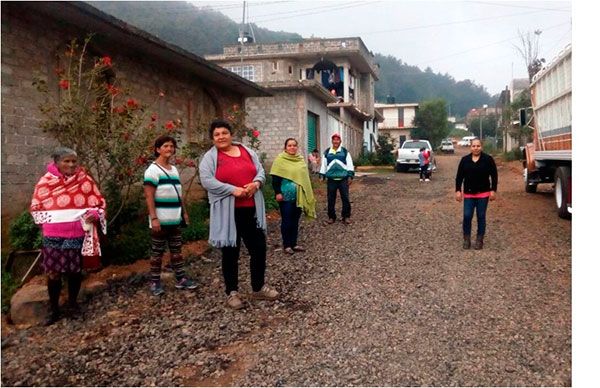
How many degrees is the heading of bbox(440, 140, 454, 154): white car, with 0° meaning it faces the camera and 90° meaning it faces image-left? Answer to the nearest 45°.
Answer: approximately 0°

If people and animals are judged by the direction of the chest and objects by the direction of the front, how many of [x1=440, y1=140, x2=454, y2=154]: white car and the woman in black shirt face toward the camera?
2

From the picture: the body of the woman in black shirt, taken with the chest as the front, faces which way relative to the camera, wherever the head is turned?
toward the camera

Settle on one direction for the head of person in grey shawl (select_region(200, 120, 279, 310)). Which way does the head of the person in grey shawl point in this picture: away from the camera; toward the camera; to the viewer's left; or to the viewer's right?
toward the camera

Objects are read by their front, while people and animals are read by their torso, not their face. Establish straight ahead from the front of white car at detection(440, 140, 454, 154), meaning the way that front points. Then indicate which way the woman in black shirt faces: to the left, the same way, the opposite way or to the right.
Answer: the same way

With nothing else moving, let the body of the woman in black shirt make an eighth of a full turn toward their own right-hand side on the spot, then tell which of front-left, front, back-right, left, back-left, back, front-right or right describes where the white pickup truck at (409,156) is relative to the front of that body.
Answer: back-right

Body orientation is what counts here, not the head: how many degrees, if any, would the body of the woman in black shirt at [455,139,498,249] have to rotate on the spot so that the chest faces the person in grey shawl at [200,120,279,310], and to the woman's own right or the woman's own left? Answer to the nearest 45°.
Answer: approximately 45° to the woman's own right

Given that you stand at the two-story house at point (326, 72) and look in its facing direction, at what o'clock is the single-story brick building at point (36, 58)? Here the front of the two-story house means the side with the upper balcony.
the single-story brick building at point (36, 58) is roughly at 2 o'clock from the two-story house at point (326, 72).

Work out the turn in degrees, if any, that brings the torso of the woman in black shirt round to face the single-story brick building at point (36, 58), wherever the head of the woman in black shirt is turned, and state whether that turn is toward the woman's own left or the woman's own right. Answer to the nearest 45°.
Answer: approximately 90° to the woman's own right

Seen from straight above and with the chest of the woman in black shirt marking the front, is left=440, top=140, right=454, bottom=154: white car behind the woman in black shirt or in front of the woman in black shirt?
behind

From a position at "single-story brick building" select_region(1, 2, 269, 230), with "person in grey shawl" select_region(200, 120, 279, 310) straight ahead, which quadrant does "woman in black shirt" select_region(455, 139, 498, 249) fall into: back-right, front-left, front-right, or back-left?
front-left

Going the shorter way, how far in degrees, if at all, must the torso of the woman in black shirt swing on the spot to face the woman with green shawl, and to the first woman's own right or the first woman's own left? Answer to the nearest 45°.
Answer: approximately 90° to the first woman's own right

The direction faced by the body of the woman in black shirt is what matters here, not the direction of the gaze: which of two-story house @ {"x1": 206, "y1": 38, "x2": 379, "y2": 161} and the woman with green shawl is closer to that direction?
the woman with green shawl

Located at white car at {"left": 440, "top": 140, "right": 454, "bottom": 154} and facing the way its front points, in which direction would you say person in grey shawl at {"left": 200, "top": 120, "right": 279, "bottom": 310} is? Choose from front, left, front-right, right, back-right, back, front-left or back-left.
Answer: front

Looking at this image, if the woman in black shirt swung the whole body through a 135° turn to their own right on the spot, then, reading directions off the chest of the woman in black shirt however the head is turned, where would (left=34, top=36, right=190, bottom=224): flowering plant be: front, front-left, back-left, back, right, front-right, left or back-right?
left
